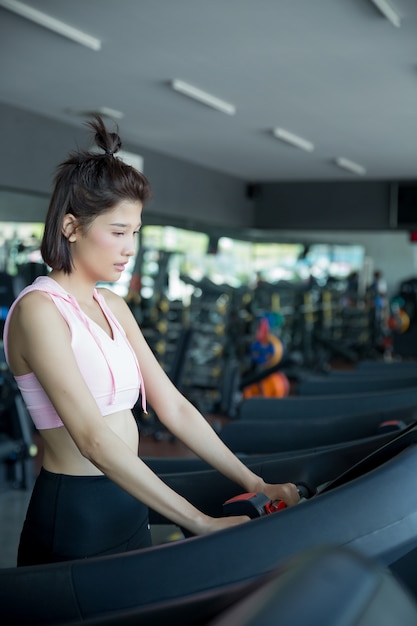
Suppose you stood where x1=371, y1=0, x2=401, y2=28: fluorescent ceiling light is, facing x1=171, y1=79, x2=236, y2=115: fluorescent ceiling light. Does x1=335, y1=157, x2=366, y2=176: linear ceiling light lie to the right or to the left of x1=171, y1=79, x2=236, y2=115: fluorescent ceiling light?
right

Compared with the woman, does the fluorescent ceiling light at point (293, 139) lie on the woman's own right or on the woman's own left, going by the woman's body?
on the woman's own left

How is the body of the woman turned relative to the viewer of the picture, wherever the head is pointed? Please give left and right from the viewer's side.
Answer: facing the viewer and to the right of the viewer

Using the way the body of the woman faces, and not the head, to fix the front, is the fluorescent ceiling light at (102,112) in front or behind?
behind

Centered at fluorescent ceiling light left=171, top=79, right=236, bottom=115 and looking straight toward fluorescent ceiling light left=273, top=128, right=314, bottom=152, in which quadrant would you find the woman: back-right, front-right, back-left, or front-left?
back-right
